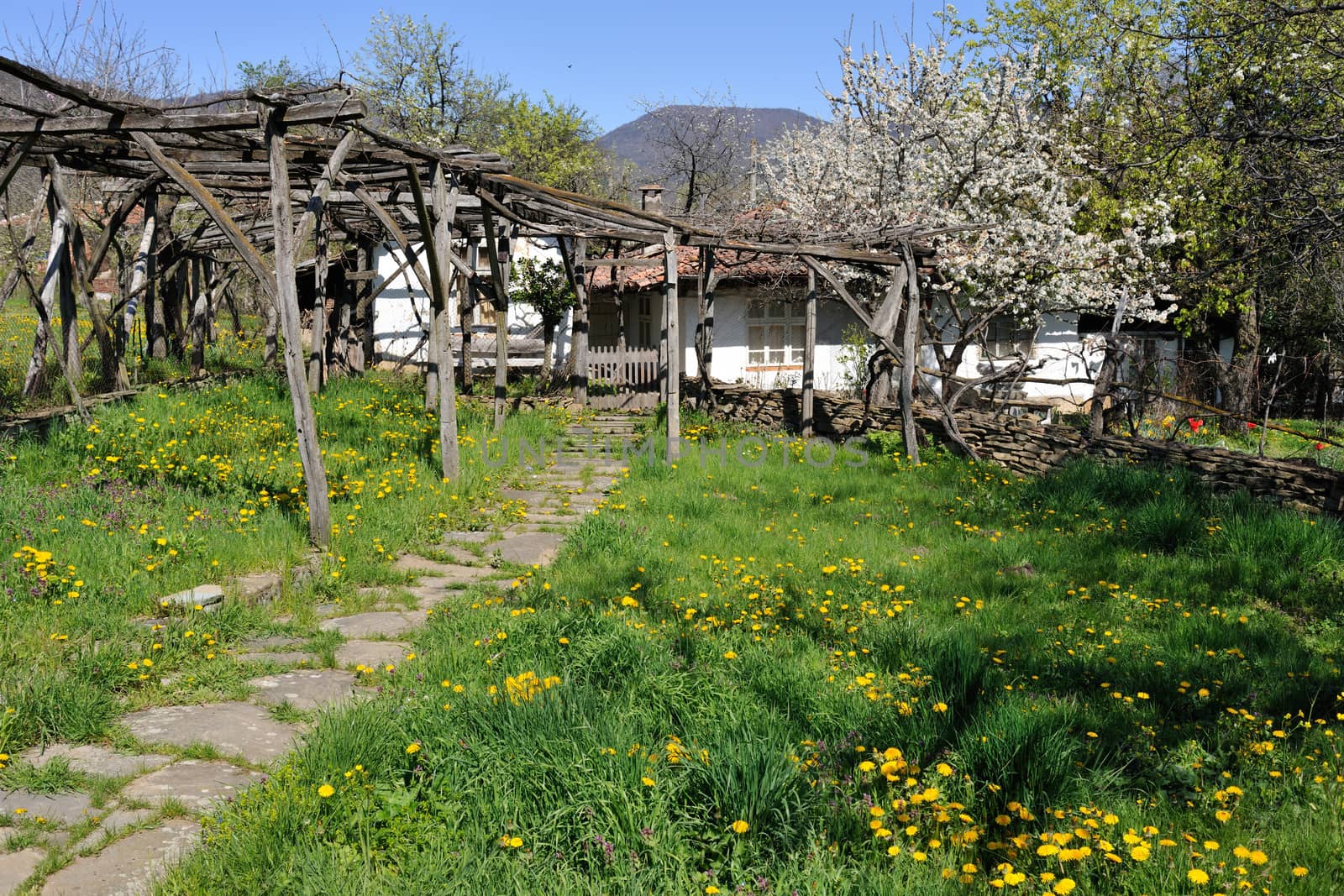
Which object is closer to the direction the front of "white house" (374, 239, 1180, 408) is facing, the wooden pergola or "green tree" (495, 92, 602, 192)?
the wooden pergola

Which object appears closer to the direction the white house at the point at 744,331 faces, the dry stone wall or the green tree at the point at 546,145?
the dry stone wall

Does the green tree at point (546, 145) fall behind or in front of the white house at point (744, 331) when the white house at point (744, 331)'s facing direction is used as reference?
behind

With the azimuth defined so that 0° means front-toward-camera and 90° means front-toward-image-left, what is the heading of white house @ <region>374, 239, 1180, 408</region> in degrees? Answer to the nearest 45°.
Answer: approximately 0°

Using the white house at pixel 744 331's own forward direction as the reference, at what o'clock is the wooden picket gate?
The wooden picket gate is roughly at 1 o'clock from the white house.
